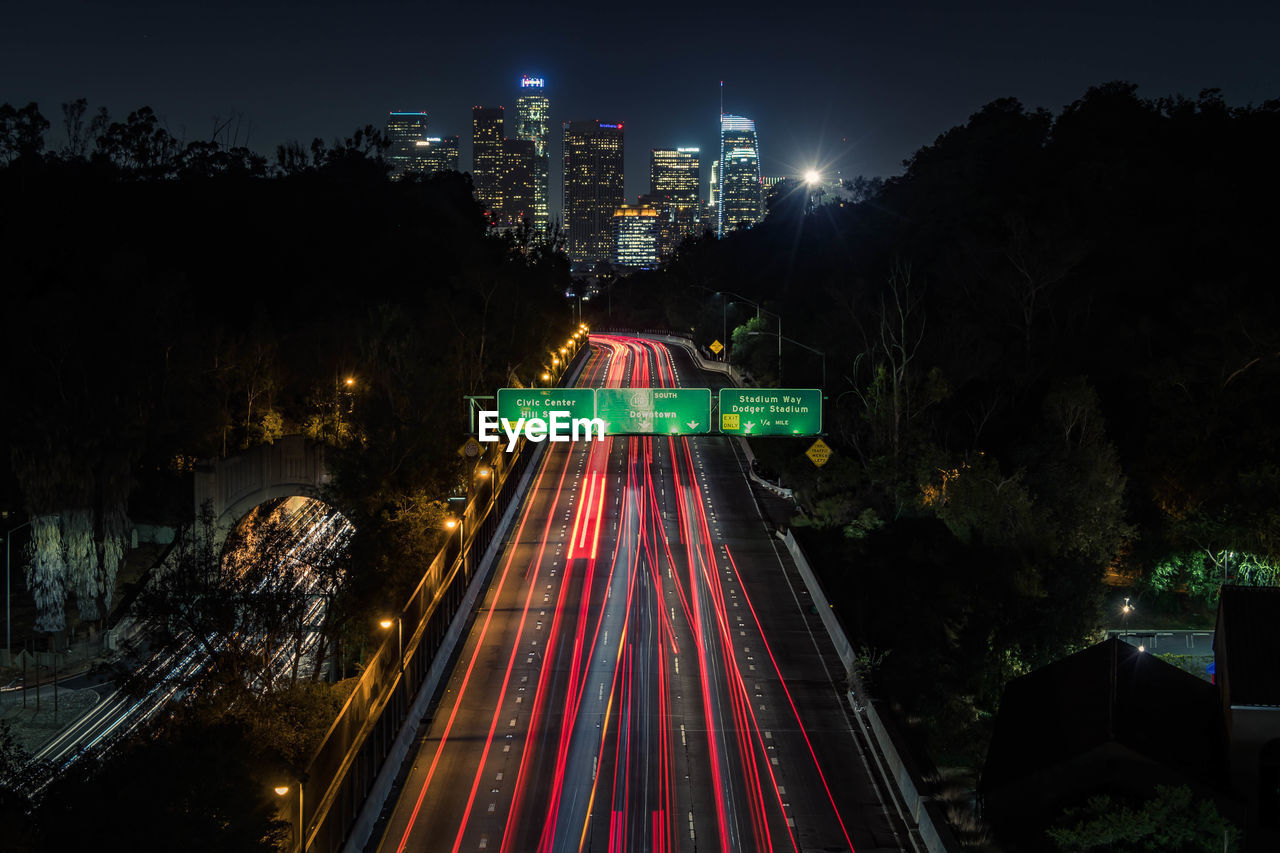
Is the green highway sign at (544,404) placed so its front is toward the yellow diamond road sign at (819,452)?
no

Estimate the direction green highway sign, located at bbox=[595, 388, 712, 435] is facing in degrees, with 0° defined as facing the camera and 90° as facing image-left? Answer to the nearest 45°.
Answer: approximately 0°

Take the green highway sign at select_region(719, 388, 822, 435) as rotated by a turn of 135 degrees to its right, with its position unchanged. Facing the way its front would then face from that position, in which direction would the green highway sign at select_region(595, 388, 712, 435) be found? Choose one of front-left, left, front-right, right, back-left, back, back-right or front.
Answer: front-left

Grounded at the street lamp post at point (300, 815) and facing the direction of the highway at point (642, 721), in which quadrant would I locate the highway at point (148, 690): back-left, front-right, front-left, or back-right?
front-left

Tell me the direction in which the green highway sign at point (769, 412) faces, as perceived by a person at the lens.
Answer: facing the viewer

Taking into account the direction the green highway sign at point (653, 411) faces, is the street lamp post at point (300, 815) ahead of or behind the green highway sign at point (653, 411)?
ahead

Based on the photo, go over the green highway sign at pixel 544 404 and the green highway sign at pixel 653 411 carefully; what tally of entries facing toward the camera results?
2

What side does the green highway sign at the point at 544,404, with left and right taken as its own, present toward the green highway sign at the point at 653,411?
left

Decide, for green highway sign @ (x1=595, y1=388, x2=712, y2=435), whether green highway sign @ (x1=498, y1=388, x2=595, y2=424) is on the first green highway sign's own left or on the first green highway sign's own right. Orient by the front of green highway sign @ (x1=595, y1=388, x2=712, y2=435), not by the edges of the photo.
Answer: on the first green highway sign's own right

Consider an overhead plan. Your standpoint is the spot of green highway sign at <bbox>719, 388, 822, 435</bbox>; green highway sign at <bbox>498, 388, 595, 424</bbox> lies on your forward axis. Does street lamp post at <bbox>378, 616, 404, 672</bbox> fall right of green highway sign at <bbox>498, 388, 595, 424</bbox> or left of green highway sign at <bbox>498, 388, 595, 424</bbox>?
left

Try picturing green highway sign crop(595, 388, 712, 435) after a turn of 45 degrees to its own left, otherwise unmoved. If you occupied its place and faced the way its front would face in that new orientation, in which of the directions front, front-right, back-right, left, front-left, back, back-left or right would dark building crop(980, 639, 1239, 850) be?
front

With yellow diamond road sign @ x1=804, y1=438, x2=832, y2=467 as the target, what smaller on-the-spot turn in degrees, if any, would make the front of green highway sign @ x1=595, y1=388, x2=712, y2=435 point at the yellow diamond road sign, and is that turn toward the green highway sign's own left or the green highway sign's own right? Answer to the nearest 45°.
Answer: approximately 135° to the green highway sign's own left

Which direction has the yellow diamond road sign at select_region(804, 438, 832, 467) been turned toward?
toward the camera

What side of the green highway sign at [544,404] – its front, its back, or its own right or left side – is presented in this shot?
front

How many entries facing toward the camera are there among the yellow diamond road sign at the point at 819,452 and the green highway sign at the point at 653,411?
2

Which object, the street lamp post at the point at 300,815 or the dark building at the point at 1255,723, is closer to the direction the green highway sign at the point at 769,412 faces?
the street lamp post

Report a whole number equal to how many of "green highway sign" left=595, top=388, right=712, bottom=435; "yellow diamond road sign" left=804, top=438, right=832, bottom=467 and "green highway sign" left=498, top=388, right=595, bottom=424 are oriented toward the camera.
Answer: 3

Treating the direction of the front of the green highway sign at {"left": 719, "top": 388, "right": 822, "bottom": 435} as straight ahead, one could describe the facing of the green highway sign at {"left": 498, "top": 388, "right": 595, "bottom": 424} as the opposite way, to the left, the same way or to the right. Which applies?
the same way

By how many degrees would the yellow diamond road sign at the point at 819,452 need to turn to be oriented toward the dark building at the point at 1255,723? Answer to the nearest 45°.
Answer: approximately 45° to its left
